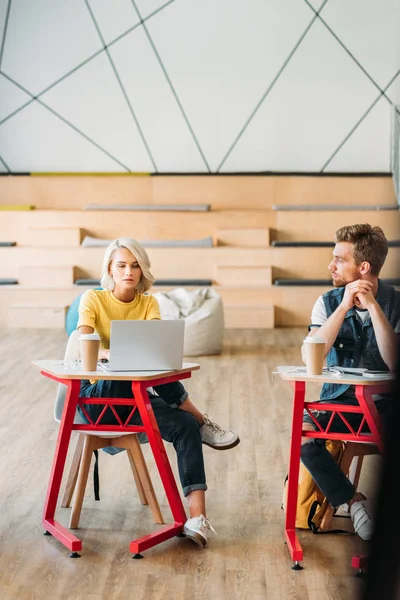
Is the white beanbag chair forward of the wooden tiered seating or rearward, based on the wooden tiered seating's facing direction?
forward

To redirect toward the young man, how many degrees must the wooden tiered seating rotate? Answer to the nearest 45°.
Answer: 0° — it already faces them

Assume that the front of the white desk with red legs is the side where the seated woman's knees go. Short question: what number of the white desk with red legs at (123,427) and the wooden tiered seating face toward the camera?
1

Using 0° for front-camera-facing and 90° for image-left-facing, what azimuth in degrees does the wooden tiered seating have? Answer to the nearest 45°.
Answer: approximately 0°

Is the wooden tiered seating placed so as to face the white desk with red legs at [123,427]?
yes

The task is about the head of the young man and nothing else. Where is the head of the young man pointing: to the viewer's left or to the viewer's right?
to the viewer's left

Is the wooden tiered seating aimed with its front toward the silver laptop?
yes

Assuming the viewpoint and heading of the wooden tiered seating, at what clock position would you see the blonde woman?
The blonde woman is roughly at 12 o'clock from the wooden tiered seating.

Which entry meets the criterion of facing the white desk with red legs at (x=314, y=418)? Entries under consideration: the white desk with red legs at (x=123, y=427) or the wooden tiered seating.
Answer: the wooden tiered seating

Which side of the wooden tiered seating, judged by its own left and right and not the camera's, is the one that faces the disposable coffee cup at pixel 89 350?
front

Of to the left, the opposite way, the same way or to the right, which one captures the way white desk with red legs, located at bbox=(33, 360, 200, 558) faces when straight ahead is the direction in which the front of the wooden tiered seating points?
the opposite way

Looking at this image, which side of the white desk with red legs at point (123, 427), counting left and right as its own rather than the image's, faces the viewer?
back

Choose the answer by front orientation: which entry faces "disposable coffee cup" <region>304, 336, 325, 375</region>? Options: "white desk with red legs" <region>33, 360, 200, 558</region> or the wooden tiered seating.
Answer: the wooden tiered seating
